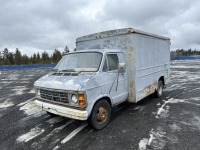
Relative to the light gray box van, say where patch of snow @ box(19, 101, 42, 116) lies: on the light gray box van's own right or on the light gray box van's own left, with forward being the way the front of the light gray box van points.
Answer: on the light gray box van's own right

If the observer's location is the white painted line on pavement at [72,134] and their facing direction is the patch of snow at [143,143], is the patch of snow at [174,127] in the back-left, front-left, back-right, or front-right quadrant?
front-left

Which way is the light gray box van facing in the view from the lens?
facing the viewer and to the left of the viewer

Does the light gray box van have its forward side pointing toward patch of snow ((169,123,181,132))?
no

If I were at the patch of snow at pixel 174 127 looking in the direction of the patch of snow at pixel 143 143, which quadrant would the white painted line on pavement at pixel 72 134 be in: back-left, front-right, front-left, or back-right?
front-right

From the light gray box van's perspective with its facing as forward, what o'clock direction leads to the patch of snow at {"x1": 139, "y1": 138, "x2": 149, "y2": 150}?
The patch of snow is roughly at 9 o'clock from the light gray box van.
